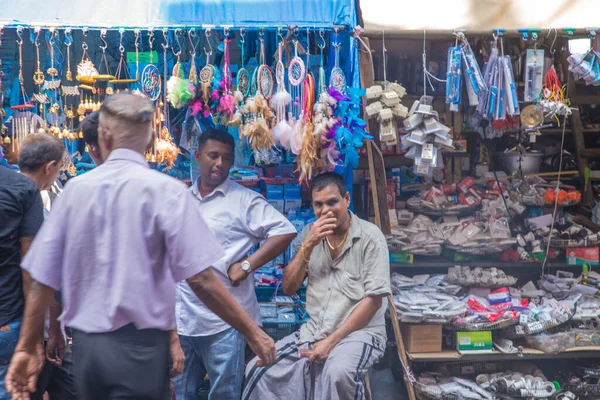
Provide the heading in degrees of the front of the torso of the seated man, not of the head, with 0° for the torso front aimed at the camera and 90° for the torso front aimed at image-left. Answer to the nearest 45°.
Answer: approximately 45°

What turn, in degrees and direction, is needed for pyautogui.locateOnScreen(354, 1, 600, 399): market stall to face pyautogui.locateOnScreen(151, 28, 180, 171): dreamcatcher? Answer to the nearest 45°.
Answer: approximately 45° to its right

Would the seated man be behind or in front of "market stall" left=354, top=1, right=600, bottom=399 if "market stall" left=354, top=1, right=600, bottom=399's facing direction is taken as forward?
in front

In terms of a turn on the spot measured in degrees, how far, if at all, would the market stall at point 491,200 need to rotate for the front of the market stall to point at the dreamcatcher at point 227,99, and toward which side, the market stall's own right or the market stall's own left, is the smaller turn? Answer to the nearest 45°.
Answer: approximately 45° to the market stall's own right

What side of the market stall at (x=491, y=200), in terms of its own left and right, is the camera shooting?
front

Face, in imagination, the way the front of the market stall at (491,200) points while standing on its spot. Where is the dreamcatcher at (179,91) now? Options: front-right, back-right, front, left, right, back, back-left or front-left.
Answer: front-right

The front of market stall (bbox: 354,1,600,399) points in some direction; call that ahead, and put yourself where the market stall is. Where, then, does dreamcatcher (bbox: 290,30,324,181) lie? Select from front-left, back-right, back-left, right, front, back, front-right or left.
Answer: front-right

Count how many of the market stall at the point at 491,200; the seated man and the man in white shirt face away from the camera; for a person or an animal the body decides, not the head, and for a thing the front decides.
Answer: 0
